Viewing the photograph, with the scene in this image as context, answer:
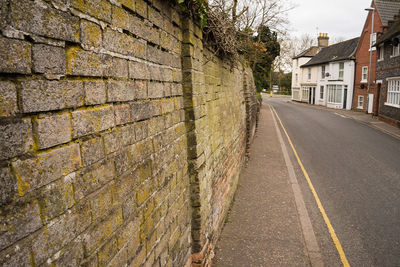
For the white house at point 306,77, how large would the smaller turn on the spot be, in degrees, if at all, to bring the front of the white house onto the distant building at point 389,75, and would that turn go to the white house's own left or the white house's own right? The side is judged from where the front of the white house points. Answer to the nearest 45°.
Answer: approximately 45° to the white house's own left

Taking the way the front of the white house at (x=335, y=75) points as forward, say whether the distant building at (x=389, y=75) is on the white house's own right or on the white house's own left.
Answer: on the white house's own left

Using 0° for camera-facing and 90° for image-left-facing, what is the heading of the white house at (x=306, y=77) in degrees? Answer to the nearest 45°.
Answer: approximately 45°

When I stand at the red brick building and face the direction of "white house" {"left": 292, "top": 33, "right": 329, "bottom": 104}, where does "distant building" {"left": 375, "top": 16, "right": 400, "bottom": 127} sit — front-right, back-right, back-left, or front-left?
back-left

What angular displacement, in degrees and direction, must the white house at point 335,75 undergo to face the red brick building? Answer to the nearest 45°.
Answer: approximately 90° to its left

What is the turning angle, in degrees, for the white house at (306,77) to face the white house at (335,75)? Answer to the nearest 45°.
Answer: approximately 45° to its left

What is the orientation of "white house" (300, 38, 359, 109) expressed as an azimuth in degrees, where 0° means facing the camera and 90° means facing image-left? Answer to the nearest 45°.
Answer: approximately 45°

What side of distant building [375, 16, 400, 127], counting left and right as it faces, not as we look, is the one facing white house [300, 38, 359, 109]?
right
